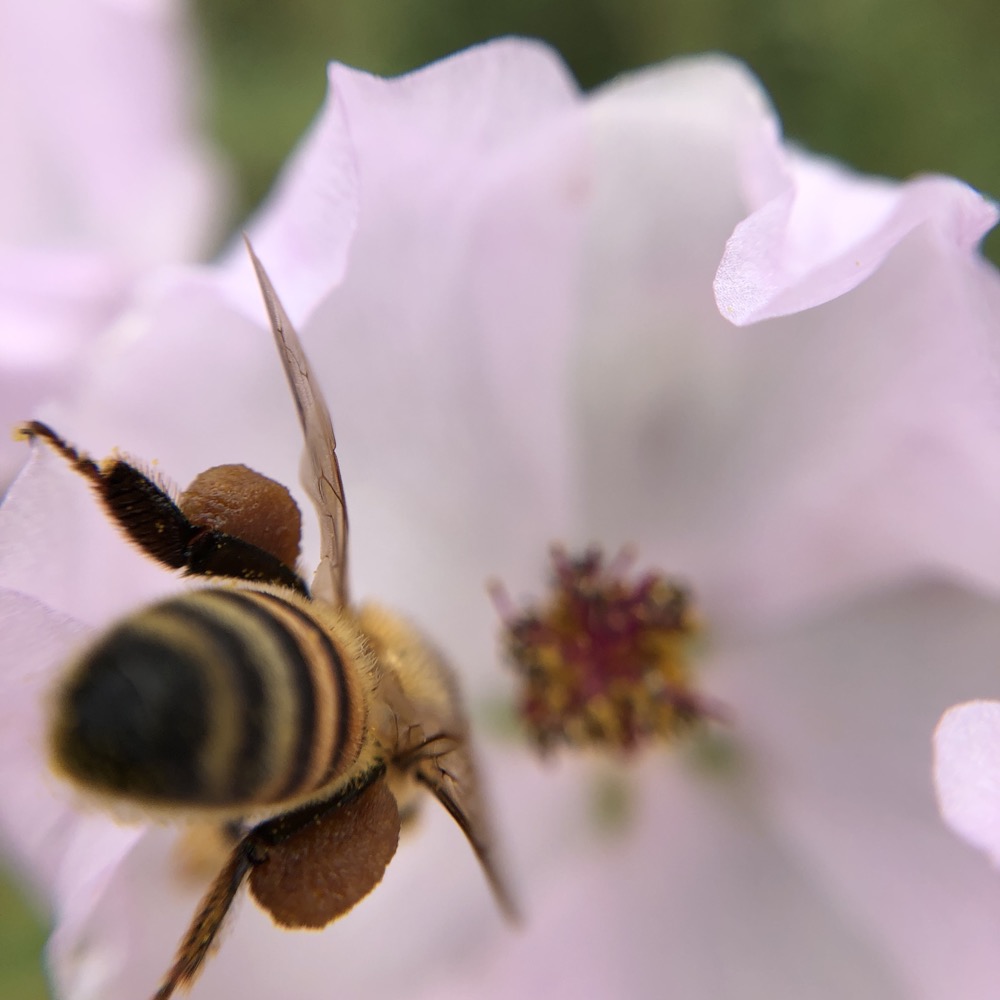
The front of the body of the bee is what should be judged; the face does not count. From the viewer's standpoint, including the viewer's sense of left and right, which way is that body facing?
facing away from the viewer and to the right of the viewer

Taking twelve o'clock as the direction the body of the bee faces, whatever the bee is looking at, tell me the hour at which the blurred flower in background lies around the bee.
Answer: The blurred flower in background is roughly at 11 o'clock from the bee.
